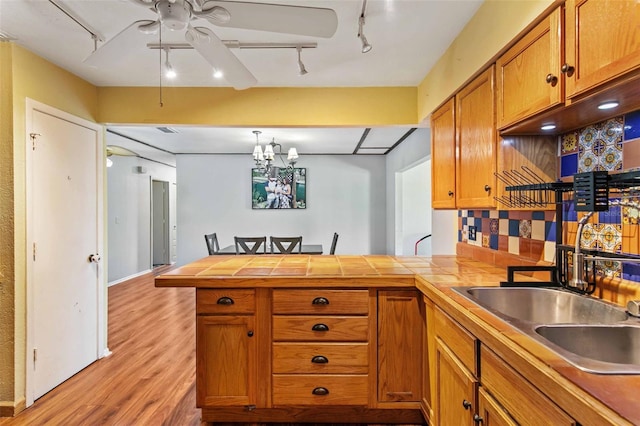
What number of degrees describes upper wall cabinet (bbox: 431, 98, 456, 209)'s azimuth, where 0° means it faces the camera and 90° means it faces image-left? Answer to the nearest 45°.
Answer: approximately 90°

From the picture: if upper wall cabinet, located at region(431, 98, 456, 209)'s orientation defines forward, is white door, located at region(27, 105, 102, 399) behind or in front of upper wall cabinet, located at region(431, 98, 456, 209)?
in front

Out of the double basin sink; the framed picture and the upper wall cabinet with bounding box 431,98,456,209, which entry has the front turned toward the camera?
the framed picture

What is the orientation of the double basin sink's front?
to the viewer's left

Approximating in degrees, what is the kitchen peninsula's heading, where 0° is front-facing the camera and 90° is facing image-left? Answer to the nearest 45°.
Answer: approximately 0°

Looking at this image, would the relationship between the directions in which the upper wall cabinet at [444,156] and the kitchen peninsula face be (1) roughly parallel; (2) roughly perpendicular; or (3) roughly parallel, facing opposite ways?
roughly perpendicular

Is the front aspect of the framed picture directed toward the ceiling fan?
yes
